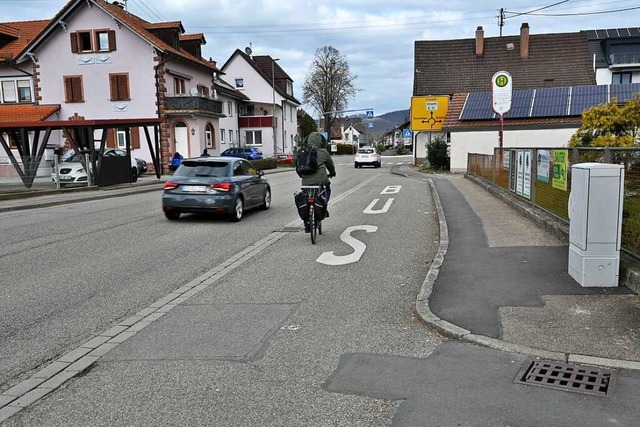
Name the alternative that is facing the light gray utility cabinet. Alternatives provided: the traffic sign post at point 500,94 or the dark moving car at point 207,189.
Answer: the traffic sign post

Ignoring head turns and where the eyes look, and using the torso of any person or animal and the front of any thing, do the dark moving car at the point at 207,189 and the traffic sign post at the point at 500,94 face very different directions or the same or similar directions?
very different directions

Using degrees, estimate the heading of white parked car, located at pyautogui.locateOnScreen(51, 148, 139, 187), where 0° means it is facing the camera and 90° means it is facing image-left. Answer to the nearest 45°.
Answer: approximately 45°

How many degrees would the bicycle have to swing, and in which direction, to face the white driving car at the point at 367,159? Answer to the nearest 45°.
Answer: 0° — it already faces it

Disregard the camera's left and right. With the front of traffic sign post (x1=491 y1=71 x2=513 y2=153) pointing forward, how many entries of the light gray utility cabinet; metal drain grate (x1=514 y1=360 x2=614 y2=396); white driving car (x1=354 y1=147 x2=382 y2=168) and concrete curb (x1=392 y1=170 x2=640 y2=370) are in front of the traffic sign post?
3

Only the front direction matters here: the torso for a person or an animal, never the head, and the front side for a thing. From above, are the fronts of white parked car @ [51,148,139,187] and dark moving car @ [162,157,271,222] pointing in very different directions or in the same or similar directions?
very different directions

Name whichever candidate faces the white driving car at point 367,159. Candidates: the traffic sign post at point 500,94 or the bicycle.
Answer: the bicycle

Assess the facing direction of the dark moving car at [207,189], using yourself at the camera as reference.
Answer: facing away from the viewer and to the right of the viewer

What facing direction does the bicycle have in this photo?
away from the camera
